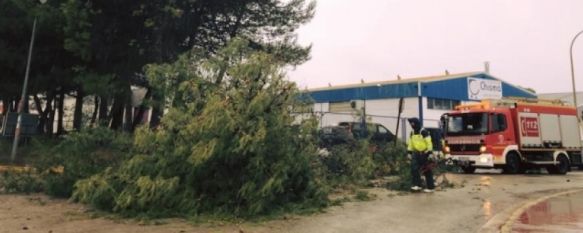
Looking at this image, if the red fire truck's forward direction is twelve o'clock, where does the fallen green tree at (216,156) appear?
The fallen green tree is roughly at 11 o'clock from the red fire truck.

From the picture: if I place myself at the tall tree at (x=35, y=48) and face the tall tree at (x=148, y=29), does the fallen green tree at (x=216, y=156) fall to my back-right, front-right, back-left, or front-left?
front-right

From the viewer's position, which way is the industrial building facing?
facing the viewer and to the right of the viewer

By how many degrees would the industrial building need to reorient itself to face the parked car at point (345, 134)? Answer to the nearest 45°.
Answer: approximately 45° to its right

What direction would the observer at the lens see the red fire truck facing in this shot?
facing the viewer and to the left of the viewer

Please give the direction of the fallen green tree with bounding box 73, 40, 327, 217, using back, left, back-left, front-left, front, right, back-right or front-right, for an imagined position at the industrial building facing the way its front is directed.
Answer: front-right

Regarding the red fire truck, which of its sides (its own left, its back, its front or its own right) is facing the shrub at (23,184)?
front

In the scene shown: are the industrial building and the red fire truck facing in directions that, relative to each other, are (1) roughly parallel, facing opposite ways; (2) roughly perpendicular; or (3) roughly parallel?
roughly perpendicular

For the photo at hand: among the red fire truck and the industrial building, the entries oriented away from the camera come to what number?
0

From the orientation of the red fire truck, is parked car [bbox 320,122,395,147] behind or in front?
in front

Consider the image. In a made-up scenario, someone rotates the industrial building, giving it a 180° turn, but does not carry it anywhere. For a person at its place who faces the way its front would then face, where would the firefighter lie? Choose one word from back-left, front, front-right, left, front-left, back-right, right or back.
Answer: back-left

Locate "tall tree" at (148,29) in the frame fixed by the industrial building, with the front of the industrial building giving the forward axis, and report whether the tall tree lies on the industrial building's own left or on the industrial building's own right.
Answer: on the industrial building's own right

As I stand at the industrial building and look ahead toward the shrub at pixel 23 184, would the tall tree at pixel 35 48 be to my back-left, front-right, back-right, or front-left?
front-right
